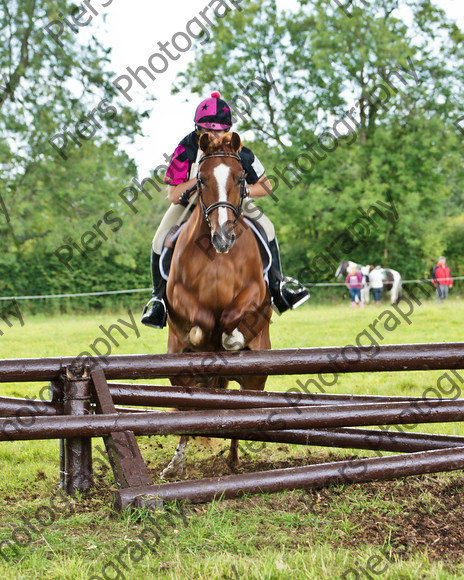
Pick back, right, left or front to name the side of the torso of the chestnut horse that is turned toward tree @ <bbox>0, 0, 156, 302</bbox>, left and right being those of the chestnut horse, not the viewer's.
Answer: back

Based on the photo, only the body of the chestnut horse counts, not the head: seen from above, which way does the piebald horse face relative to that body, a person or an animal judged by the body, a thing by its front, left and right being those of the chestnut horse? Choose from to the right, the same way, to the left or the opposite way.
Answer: to the right

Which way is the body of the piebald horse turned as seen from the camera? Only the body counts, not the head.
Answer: to the viewer's left

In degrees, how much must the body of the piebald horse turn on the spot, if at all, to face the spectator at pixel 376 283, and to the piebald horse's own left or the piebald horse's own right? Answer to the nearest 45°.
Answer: approximately 90° to the piebald horse's own left

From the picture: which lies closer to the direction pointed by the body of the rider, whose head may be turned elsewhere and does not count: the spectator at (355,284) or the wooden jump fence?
the wooden jump fence

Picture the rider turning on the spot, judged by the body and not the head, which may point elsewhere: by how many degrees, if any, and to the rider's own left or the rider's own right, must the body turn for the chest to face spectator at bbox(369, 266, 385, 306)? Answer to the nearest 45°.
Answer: approximately 180°

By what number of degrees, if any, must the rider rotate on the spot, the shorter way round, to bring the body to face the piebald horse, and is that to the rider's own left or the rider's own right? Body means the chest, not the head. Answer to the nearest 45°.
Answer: approximately 180°

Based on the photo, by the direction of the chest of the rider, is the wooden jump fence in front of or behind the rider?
in front

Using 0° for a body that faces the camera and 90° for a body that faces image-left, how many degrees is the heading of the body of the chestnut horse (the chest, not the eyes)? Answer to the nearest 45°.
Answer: approximately 0°

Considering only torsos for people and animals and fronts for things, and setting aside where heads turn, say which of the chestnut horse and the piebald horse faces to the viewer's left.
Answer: the piebald horse

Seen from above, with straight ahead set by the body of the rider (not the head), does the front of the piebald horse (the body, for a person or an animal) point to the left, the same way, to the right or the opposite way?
to the right
